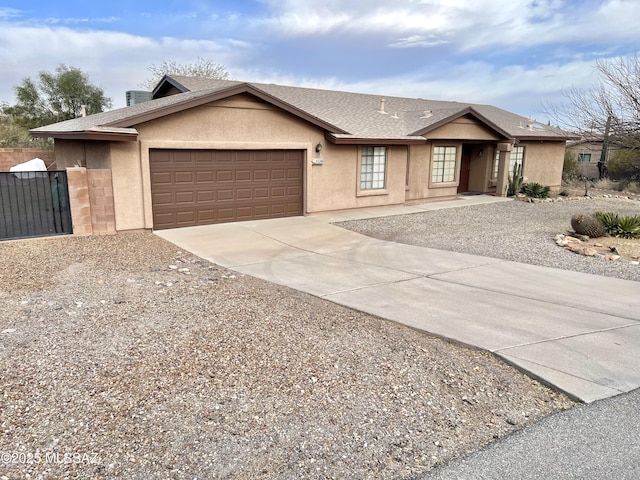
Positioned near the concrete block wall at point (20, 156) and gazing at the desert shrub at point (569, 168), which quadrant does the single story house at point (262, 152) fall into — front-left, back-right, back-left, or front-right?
front-right

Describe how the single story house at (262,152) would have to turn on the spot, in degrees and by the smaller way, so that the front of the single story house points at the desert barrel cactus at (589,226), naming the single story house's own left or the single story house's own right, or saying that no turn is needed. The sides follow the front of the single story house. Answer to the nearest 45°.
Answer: approximately 45° to the single story house's own left

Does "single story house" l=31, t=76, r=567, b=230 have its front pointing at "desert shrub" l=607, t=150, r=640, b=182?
no

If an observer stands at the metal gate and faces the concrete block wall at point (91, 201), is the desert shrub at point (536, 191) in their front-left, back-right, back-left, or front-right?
front-left

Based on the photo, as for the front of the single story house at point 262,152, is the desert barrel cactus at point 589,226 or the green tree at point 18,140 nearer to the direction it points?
the desert barrel cactus

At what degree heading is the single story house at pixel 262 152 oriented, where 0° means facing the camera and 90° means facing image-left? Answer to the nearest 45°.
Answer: approximately 315°

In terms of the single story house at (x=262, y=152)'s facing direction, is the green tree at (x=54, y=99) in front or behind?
behind

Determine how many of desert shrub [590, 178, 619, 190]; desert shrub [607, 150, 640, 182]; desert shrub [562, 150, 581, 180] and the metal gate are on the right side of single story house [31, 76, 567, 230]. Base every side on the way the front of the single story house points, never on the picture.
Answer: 1

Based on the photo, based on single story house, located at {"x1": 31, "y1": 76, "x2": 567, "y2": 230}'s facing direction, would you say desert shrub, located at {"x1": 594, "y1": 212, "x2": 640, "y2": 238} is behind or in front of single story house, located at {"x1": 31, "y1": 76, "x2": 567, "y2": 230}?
in front

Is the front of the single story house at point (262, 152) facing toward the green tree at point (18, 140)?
no

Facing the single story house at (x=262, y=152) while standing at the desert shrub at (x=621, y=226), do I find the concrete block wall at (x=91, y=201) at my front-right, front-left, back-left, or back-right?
front-left

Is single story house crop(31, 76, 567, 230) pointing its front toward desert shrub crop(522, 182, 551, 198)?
no

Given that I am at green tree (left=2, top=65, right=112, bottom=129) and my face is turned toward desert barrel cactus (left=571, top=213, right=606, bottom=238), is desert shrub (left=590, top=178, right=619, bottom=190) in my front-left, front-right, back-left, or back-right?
front-left

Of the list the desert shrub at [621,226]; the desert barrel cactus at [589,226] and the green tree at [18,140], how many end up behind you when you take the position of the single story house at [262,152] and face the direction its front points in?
1

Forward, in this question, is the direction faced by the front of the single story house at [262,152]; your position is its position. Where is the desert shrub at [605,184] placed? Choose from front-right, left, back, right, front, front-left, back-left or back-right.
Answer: left

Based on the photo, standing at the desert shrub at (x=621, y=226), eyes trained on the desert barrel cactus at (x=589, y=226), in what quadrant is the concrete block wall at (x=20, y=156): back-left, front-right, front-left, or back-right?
front-right

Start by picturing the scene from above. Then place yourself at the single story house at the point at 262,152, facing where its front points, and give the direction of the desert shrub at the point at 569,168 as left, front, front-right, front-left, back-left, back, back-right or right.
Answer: left

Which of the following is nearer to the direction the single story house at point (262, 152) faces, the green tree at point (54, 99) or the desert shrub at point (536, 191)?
the desert shrub

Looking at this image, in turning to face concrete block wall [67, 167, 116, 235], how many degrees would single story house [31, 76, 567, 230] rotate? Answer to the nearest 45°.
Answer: approximately 90° to its right
